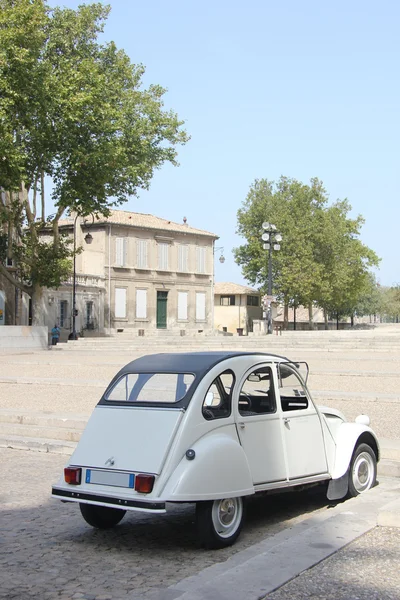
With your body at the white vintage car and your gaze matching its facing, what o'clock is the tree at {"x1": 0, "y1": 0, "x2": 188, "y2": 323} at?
The tree is roughly at 10 o'clock from the white vintage car.

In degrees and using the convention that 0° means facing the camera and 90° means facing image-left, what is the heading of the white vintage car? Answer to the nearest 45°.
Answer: approximately 225°
